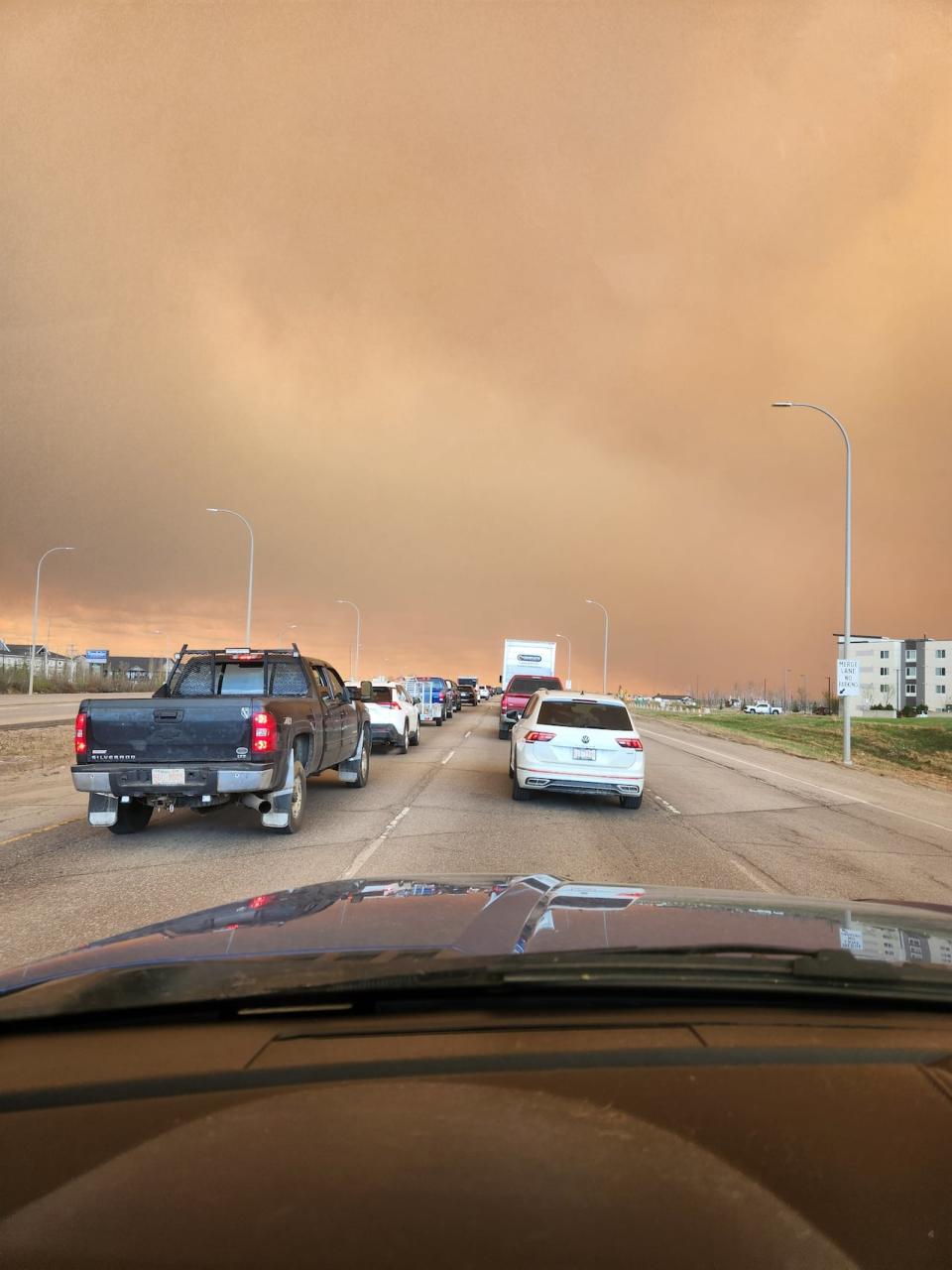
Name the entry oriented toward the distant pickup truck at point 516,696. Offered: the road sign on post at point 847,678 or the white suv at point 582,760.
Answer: the white suv

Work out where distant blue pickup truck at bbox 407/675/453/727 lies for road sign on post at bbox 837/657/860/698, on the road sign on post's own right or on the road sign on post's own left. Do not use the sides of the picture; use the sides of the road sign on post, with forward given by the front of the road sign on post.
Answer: on the road sign on post's own right

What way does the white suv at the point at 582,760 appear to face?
away from the camera

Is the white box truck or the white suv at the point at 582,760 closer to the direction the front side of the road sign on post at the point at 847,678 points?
the white suv

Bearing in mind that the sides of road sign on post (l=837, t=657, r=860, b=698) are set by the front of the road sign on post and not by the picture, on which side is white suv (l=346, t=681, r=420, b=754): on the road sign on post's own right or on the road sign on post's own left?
on the road sign on post's own right

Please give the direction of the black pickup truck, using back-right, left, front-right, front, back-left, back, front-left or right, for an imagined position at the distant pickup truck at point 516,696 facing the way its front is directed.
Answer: back

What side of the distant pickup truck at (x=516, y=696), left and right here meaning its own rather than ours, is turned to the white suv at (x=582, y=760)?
back

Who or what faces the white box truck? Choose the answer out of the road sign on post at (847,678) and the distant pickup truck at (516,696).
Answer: the distant pickup truck

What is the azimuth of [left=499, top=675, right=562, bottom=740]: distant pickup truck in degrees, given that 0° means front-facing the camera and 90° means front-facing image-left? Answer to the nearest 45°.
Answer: approximately 180°

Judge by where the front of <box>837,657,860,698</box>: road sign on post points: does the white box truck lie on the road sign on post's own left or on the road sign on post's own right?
on the road sign on post's own right

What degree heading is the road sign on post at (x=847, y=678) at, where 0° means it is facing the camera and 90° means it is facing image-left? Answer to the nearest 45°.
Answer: approximately 0°

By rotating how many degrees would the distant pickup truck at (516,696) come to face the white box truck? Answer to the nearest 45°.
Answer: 0° — it already faces it

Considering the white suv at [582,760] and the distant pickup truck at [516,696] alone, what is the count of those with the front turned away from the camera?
2

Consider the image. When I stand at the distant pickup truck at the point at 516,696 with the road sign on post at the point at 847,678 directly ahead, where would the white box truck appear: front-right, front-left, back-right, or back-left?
back-left

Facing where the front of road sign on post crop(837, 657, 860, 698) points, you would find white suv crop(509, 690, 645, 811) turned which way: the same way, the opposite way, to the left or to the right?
the opposite way

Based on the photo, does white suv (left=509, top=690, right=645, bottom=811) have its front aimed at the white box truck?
yes

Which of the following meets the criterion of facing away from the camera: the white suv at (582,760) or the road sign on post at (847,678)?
the white suv
